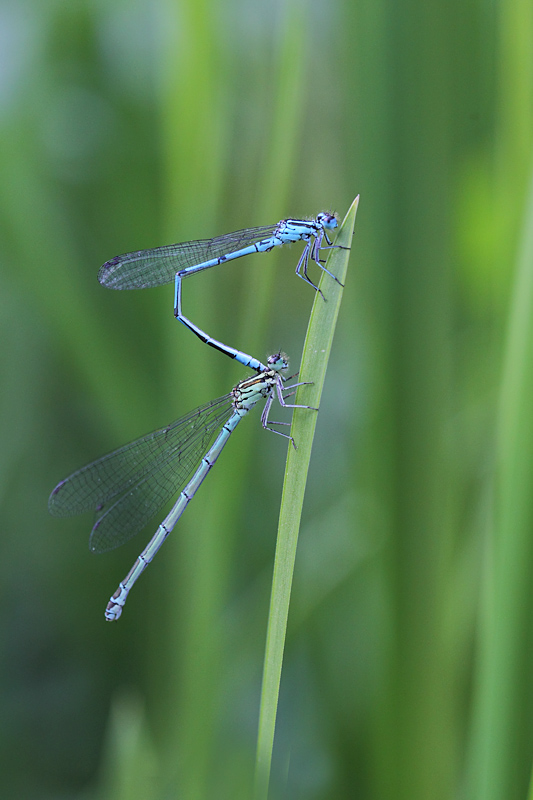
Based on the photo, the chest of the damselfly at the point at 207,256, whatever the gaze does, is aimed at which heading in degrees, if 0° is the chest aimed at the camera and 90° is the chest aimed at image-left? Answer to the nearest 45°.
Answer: approximately 270°
